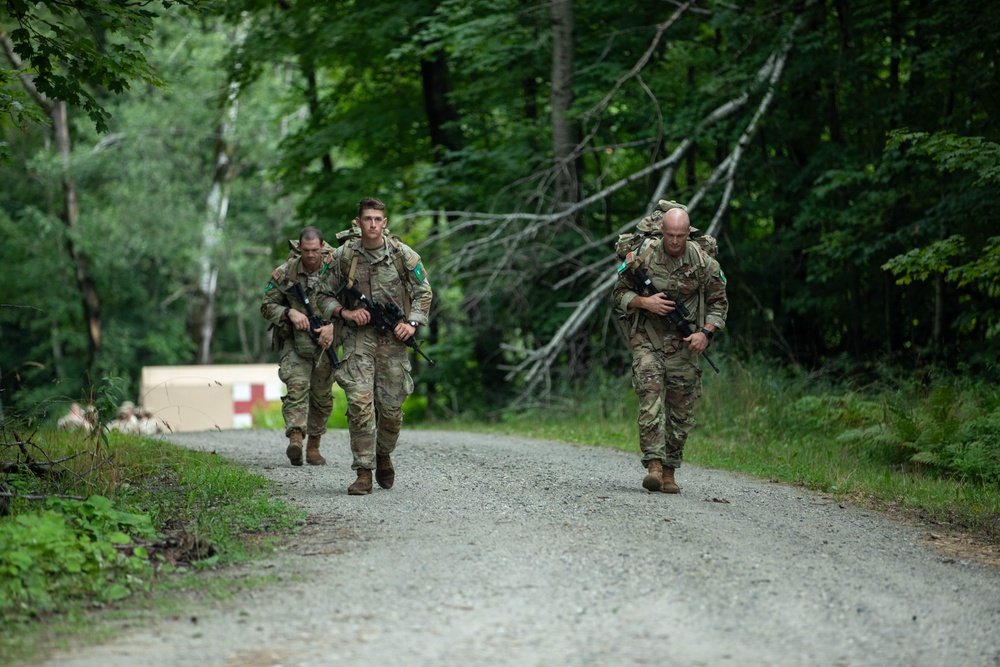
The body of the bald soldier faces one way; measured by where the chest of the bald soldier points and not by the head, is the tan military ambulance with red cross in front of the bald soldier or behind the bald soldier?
behind

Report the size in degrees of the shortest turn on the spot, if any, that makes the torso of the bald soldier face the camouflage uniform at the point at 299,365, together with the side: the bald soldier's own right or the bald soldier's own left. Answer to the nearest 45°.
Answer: approximately 135° to the bald soldier's own right

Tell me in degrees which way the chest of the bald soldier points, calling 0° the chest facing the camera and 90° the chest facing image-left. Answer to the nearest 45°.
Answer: approximately 0°

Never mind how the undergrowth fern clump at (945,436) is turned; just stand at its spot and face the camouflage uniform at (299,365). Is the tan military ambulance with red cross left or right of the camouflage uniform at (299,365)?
right

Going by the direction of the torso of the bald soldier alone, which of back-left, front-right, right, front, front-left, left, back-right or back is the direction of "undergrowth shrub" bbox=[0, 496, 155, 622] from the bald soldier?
front-right

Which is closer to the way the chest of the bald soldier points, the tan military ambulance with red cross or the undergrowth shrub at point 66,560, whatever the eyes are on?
the undergrowth shrub

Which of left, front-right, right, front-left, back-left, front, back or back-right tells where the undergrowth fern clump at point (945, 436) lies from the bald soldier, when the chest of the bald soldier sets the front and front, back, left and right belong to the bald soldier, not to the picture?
back-left
